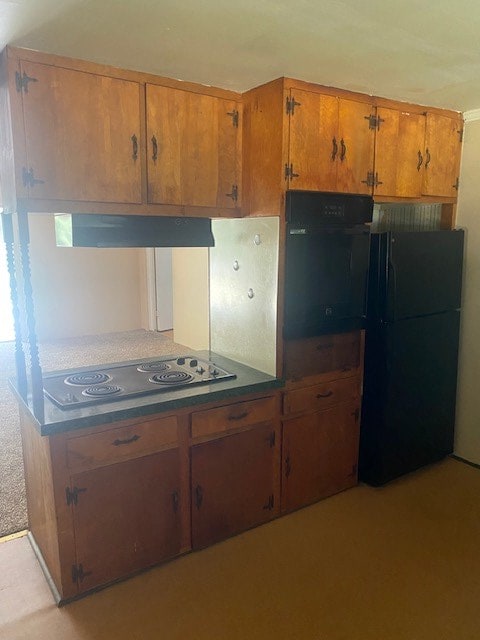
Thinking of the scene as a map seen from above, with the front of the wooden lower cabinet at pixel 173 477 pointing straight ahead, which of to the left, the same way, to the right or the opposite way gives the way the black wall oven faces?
the same way

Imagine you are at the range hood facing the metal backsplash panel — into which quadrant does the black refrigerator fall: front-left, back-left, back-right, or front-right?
front-right

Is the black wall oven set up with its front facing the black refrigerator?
no

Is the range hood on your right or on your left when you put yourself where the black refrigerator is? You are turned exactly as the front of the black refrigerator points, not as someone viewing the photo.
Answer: on your right

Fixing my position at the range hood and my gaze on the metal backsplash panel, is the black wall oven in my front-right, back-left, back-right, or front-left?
front-right

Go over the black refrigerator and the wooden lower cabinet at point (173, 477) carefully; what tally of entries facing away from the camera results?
0

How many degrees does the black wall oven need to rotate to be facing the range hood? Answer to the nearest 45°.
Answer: approximately 90° to its right

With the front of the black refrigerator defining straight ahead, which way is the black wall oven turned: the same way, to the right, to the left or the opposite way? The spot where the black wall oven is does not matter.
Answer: the same way

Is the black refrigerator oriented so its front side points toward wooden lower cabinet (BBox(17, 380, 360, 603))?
no

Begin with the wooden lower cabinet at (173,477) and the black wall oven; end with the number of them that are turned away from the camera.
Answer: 0

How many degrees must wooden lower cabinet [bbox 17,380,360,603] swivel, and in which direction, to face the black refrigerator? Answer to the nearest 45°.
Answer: approximately 90° to its left

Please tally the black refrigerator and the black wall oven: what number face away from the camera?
0
